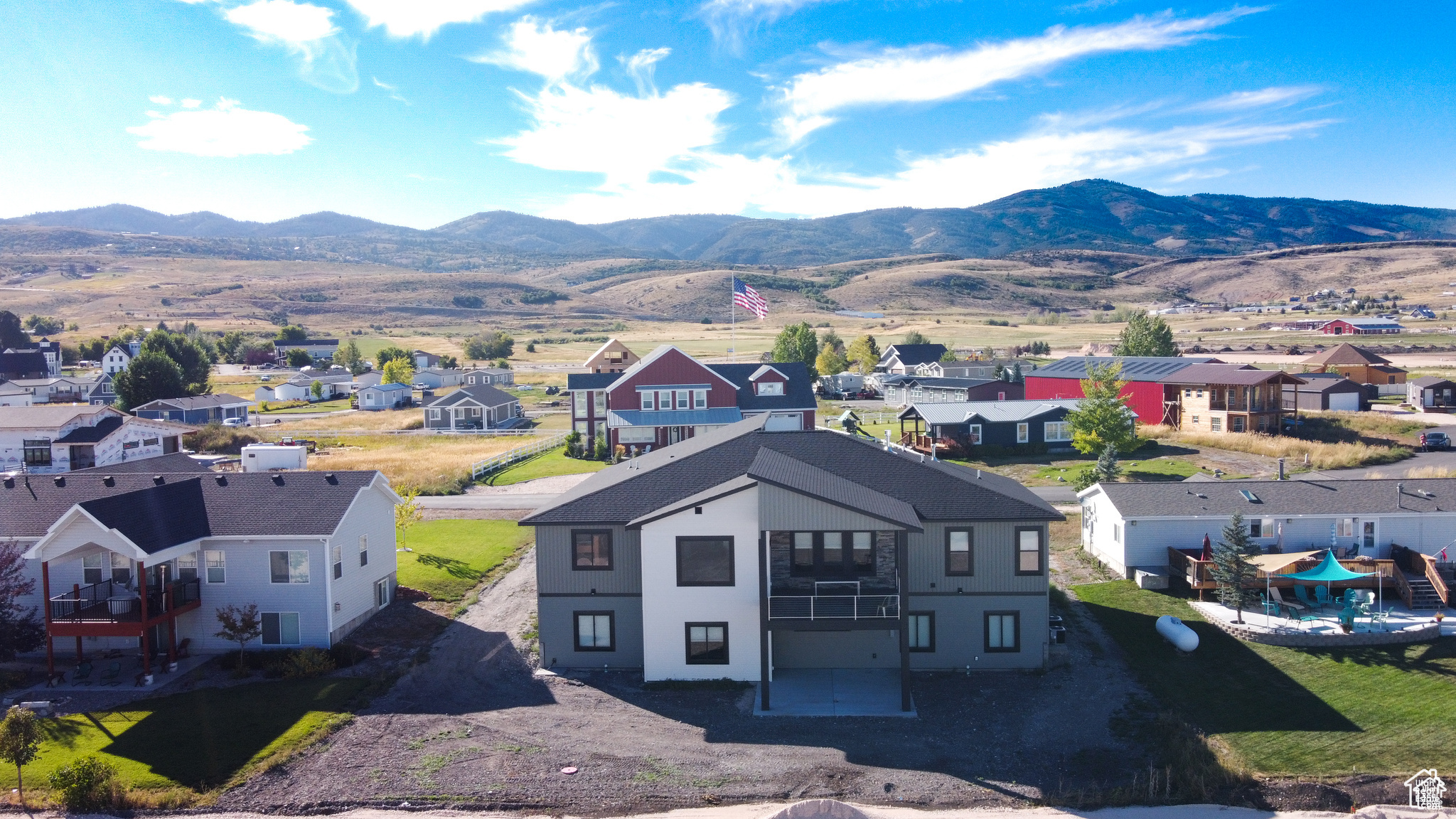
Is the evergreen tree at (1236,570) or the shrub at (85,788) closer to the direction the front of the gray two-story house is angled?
the evergreen tree

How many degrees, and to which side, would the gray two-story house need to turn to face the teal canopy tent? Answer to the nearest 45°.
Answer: approximately 90° to its right

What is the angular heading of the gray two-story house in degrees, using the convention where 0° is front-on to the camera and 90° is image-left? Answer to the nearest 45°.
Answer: approximately 180°

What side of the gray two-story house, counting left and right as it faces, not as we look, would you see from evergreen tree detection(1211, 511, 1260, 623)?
right

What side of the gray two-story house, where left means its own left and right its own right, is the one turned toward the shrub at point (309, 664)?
left

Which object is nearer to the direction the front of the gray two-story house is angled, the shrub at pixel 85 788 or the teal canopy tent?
the teal canopy tent

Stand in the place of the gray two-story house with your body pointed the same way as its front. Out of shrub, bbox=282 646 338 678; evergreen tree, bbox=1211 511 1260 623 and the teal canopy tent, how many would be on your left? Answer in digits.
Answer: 1

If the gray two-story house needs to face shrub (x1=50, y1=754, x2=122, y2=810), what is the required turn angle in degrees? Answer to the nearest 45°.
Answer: approximately 135° to its left
